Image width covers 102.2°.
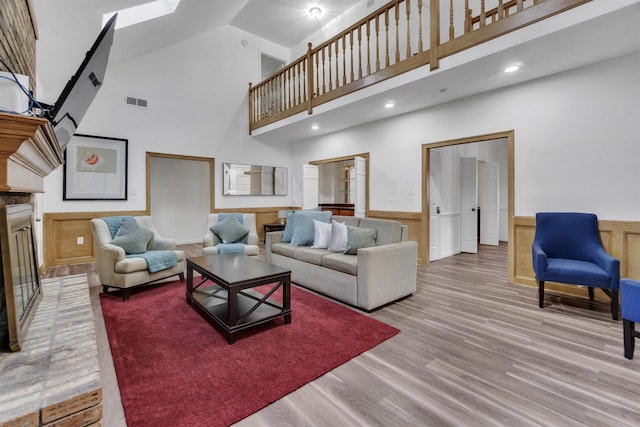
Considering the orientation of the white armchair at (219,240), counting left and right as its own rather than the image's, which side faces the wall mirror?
back

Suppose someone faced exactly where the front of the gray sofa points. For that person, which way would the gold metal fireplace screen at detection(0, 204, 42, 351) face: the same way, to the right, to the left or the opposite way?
the opposite way

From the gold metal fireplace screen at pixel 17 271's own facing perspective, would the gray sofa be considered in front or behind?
in front

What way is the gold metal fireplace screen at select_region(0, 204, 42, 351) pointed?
to the viewer's right

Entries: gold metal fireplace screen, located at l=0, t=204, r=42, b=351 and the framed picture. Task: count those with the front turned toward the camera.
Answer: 1

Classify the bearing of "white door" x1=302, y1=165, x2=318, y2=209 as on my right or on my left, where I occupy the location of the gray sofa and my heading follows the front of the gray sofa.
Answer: on my right

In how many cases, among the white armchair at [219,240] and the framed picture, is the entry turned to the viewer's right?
0

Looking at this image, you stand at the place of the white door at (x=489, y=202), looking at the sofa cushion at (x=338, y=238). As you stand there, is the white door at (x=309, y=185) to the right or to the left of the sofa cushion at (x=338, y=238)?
right

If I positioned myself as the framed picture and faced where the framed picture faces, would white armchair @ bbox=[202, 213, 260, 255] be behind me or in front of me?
in front

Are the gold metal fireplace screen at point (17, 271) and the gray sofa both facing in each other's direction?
yes

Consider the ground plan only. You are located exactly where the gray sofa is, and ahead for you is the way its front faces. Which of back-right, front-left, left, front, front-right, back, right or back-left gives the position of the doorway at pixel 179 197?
right

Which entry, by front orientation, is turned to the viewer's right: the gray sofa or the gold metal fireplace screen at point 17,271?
the gold metal fireplace screen
